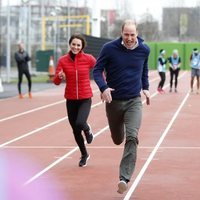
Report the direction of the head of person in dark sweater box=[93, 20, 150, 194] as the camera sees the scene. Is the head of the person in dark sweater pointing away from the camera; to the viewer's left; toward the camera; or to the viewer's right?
toward the camera

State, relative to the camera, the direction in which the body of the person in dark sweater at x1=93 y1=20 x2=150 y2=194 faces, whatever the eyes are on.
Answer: toward the camera
